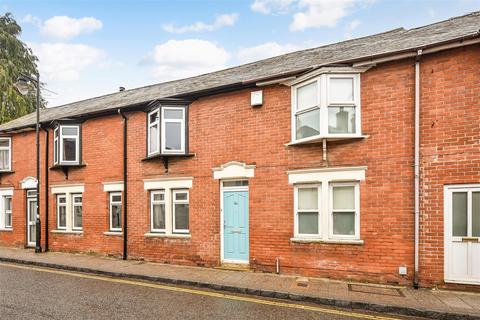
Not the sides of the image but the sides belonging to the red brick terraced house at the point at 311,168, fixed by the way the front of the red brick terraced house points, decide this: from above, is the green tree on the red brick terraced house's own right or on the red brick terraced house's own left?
on the red brick terraced house's own right

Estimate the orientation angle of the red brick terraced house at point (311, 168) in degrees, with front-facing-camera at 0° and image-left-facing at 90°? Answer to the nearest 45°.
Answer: approximately 45°
